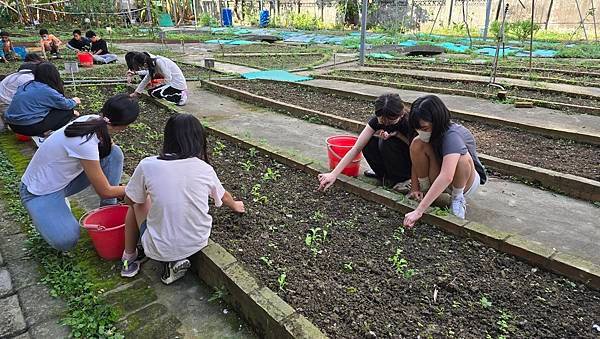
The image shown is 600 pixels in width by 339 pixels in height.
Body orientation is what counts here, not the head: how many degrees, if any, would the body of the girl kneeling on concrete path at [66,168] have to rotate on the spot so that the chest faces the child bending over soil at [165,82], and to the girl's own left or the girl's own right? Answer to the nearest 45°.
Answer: approximately 90° to the girl's own left

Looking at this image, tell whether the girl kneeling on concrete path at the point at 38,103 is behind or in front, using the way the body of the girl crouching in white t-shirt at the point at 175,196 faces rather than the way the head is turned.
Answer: in front

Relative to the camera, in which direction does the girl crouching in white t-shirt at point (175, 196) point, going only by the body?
away from the camera

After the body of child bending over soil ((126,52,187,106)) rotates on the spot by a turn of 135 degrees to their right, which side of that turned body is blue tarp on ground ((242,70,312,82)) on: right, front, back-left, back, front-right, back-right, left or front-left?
front

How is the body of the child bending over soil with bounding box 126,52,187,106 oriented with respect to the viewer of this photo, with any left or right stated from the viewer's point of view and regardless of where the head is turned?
facing to the left of the viewer

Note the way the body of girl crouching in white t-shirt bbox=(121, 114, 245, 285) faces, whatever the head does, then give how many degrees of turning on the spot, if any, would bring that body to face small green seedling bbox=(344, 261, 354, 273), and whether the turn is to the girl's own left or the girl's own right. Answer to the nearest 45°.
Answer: approximately 90° to the girl's own right

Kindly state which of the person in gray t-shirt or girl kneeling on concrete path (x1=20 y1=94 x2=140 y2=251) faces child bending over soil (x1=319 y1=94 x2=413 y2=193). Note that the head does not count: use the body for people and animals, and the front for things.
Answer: the girl kneeling on concrete path

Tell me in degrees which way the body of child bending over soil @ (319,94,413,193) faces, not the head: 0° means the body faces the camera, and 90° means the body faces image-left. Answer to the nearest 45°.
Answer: approximately 45°

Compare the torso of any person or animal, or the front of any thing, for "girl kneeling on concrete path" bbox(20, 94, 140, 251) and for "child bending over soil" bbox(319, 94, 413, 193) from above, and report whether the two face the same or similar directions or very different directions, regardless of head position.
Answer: very different directions

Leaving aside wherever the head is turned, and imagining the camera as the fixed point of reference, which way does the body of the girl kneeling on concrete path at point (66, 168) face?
to the viewer's right

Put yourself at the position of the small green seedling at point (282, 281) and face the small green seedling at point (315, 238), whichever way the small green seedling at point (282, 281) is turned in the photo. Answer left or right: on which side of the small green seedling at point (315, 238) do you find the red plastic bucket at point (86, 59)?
left

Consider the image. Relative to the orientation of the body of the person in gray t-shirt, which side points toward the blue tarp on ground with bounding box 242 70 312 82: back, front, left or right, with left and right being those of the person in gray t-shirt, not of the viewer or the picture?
right
